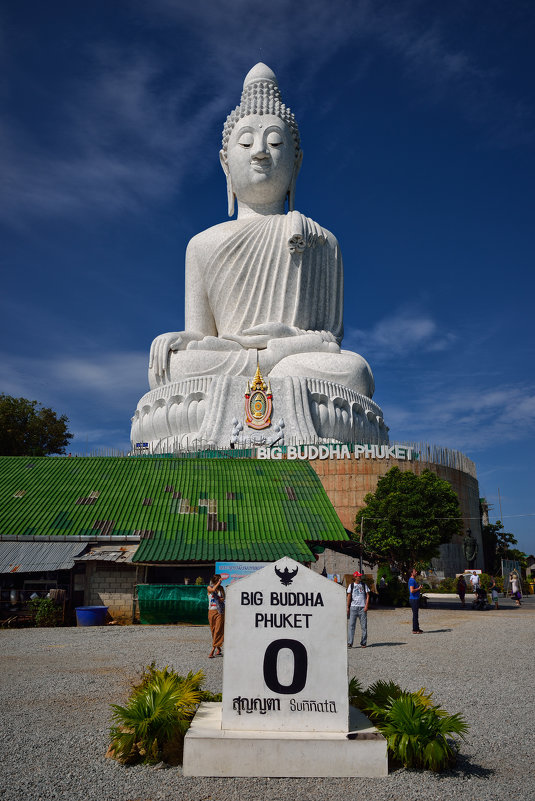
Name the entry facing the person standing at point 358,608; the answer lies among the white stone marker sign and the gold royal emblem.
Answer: the gold royal emblem

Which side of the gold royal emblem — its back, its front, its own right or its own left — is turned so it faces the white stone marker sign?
front

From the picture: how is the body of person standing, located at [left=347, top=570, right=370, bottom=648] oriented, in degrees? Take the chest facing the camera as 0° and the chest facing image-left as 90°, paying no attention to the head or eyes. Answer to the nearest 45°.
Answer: approximately 0°

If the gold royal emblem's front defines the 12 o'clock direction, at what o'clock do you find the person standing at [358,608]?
The person standing is roughly at 12 o'clock from the gold royal emblem.

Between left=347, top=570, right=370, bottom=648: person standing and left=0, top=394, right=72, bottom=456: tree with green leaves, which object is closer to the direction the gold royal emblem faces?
the person standing

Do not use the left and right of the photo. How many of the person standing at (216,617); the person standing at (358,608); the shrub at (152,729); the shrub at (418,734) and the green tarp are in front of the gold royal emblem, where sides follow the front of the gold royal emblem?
5

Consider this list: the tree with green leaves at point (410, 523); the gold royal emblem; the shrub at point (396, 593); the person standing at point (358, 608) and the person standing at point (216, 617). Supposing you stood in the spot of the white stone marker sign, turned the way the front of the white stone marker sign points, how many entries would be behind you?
5

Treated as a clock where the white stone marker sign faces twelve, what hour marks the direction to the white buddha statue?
The white buddha statue is roughly at 6 o'clock from the white stone marker sign.

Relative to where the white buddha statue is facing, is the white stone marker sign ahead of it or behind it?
ahead
